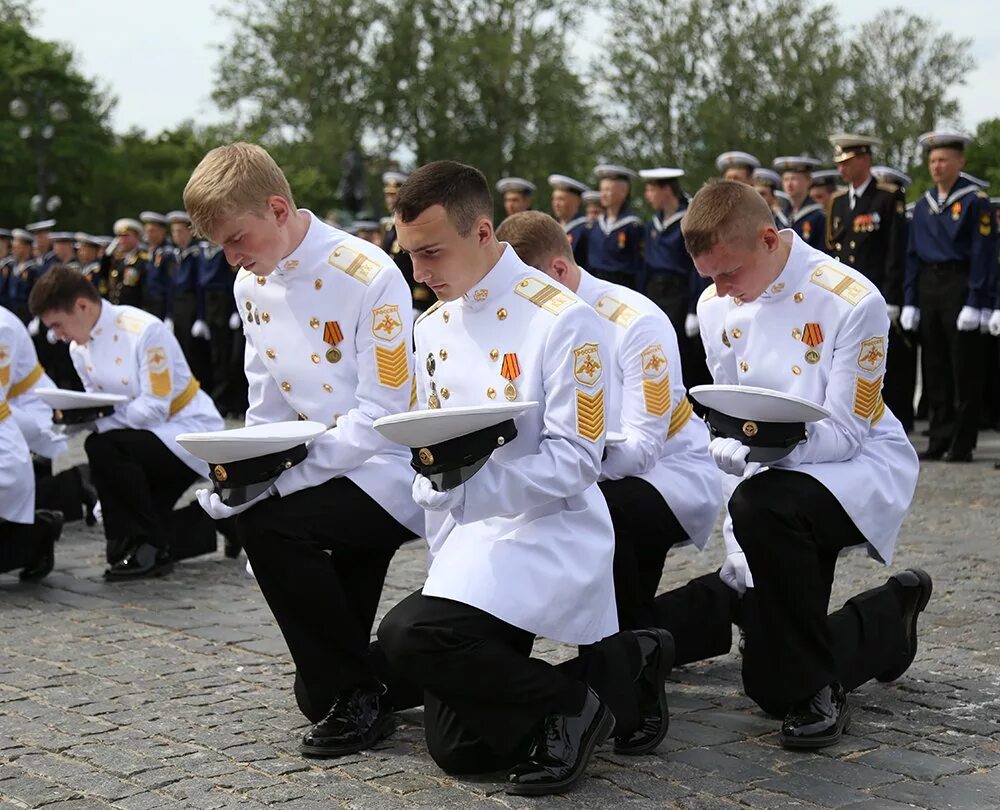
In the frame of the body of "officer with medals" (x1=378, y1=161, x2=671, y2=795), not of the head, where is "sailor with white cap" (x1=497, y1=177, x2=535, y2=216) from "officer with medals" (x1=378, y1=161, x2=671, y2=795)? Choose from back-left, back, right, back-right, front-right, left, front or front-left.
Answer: back-right

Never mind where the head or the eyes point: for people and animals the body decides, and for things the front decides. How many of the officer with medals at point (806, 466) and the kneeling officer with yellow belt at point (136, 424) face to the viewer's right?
0

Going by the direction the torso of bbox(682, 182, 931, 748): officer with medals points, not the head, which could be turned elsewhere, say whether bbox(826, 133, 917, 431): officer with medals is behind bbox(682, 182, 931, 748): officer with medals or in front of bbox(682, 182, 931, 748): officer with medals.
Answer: behind

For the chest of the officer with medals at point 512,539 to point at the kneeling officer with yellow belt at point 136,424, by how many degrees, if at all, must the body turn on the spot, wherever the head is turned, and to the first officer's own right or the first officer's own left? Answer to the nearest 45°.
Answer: approximately 90° to the first officer's own right

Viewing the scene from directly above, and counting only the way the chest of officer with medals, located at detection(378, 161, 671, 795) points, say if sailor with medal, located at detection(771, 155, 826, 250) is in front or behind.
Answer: behind

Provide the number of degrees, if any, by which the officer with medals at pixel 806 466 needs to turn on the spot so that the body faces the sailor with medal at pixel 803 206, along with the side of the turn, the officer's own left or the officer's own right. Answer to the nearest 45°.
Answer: approximately 135° to the officer's own right

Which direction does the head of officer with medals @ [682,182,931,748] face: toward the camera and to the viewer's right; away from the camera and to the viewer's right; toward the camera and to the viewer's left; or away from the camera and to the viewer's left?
toward the camera and to the viewer's left

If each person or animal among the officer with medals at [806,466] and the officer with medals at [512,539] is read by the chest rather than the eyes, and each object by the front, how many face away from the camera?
0

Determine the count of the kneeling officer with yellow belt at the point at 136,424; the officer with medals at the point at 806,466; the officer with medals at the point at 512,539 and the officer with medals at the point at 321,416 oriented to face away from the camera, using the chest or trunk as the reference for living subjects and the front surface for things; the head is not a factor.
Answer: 0

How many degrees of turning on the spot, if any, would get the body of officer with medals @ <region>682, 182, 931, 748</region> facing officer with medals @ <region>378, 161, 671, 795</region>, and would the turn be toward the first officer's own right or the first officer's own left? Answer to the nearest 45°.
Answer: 0° — they already face them

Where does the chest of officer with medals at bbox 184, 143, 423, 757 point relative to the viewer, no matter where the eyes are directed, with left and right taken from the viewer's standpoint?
facing the viewer and to the left of the viewer

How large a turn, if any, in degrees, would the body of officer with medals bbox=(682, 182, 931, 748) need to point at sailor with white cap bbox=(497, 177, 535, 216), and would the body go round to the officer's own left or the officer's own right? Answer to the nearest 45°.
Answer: approximately 135° to the officer's own right

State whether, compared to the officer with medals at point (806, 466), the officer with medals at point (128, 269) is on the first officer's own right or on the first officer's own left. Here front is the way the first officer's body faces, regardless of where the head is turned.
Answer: on the first officer's own right

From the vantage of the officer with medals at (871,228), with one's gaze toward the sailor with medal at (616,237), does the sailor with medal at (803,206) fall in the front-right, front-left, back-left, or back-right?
front-right

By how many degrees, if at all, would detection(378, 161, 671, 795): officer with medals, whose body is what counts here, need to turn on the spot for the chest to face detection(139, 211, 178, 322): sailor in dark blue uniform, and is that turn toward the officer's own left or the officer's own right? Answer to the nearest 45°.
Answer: approximately 135° to the officer's own right
